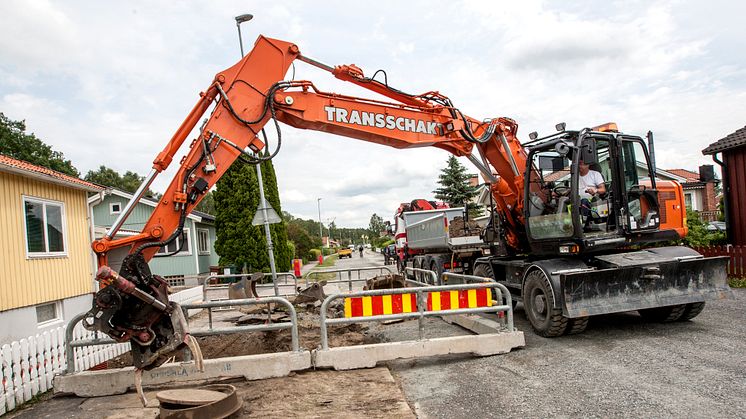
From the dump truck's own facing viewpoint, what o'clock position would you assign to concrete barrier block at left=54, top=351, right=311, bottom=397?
The concrete barrier block is roughly at 8 o'clock from the dump truck.

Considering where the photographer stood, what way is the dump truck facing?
facing away from the viewer and to the left of the viewer

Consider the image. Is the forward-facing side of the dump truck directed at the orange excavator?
no

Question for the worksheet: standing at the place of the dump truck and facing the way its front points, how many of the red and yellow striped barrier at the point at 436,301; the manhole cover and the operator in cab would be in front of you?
0

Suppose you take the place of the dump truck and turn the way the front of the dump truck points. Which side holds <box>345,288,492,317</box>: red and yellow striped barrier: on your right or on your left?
on your left

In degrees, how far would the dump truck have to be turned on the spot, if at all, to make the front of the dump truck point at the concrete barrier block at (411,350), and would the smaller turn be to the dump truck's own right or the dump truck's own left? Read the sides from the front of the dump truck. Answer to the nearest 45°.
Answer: approximately 135° to the dump truck's own left

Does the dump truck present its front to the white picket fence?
no

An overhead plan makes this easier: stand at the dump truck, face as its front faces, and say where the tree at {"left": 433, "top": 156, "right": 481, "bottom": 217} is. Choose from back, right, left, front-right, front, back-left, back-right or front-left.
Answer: front-right

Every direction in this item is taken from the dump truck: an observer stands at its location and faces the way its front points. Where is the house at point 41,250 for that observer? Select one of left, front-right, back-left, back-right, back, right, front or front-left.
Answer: left

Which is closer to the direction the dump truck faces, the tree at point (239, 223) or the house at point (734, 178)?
the tree

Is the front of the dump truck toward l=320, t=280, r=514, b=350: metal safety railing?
no

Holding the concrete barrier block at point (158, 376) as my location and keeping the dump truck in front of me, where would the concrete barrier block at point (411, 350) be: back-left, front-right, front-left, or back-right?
front-right

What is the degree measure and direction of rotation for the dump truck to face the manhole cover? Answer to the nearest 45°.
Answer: approximately 135° to its left
